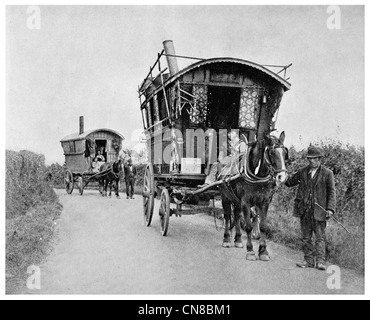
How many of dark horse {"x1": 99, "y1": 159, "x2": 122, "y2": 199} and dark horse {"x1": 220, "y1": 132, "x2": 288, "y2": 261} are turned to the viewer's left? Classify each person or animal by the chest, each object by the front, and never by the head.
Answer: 0

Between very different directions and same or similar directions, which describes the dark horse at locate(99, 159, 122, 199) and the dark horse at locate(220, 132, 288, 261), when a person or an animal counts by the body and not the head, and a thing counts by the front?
same or similar directions

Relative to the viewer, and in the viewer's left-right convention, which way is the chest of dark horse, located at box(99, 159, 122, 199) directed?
facing the viewer and to the right of the viewer

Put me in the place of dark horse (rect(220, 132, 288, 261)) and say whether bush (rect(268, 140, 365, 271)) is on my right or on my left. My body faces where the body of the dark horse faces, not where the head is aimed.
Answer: on my left

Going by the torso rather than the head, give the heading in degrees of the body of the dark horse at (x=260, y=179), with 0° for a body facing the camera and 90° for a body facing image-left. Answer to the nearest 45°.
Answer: approximately 315°

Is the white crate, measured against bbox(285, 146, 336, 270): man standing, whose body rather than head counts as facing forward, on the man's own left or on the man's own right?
on the man's own right

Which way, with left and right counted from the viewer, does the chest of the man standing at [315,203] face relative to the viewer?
facing the viewer

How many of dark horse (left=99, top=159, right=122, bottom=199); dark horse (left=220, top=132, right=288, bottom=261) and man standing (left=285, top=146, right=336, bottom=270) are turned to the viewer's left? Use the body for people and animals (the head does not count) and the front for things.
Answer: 0

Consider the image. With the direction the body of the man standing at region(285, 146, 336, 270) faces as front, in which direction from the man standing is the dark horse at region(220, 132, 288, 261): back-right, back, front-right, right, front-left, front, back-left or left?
right

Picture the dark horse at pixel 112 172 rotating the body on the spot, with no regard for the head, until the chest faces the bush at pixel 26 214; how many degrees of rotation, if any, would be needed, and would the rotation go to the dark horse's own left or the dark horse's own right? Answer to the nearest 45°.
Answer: approximately 45° to the dark horse's own right

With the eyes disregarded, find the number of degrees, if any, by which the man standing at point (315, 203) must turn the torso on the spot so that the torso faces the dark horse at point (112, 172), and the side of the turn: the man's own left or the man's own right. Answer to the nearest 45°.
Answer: approximately 135° to the man's own right

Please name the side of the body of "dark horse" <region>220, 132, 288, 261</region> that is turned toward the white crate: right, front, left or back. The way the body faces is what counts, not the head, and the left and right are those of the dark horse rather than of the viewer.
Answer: back

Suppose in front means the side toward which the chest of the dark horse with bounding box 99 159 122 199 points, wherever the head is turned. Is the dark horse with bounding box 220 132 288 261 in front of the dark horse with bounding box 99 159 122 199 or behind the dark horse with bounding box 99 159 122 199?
in front
